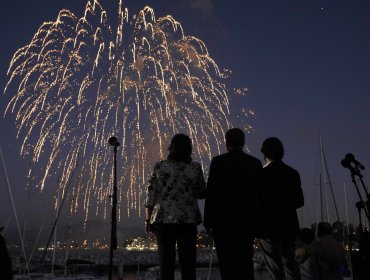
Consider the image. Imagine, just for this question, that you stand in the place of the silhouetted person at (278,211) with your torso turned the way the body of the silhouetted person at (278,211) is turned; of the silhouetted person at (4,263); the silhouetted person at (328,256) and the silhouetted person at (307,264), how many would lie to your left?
1

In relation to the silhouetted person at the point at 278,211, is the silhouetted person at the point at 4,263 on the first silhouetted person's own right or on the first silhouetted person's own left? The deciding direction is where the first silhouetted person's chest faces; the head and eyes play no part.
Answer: on the first silhouetted person's own left

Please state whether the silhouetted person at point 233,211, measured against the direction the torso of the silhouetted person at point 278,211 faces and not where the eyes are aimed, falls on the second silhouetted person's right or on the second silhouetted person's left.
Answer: on the second silhouetted person's left

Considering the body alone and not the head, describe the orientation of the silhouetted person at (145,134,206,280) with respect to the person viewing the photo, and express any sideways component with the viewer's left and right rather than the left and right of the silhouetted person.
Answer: facing away from the viewer

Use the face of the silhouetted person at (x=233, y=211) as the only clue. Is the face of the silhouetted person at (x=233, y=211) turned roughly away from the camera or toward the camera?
away from the camera

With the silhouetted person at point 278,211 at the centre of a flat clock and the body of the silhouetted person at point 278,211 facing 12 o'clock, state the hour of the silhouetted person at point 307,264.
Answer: the silhouetted person at point 307,264 is roughly at 2 o'clock from the silhouetted person at point 278,211.

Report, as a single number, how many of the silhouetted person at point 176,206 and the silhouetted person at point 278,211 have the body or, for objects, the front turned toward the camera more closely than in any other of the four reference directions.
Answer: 0

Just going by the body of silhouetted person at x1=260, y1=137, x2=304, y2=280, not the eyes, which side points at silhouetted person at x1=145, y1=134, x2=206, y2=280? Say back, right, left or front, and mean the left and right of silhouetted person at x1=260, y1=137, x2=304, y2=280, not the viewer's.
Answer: left

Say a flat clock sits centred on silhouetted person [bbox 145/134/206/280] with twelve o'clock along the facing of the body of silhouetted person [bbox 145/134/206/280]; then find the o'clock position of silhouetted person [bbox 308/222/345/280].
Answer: silhouetted person [bbox 308/222/345/280] is roughly at 2 o'clock from silhouetted person [bbox 145/134/206/280].

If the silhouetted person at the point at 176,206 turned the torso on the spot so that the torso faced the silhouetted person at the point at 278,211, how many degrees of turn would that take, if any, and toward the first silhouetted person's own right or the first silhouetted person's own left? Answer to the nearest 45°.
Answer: approximately 90° to the first silhouetted person's own right

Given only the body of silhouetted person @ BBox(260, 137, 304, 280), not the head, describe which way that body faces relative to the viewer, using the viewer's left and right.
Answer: facing away from the viewer and to the left of the viewer
